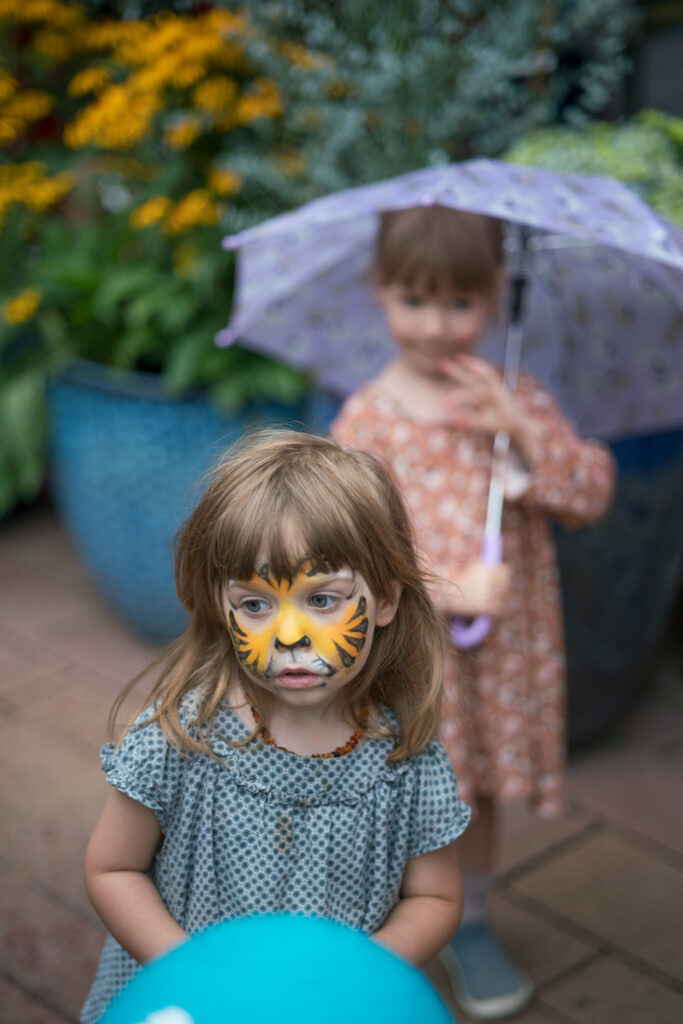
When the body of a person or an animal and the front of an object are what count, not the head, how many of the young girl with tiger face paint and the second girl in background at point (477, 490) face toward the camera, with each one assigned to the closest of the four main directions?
2

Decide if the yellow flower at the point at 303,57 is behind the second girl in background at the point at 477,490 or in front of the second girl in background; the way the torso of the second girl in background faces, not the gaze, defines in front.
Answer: behind

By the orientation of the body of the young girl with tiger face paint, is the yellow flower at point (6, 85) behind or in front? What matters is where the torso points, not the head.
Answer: behind

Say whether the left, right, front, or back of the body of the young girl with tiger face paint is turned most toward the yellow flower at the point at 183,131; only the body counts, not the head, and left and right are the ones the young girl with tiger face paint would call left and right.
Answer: back

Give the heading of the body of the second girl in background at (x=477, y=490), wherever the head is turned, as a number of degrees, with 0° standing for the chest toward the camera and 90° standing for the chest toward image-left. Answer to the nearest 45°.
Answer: approximately 0°

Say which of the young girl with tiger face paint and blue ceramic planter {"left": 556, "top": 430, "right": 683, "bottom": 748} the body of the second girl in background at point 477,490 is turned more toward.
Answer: the young girl with tiger face paint

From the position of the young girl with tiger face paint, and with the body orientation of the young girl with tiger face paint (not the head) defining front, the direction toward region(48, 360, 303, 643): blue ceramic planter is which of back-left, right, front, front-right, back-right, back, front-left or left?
back

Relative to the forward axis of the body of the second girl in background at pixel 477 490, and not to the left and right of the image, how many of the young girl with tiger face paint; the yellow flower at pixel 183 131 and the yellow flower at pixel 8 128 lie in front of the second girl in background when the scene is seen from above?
1

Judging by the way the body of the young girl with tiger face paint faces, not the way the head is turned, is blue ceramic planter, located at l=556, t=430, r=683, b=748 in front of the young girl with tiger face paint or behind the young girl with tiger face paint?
behind

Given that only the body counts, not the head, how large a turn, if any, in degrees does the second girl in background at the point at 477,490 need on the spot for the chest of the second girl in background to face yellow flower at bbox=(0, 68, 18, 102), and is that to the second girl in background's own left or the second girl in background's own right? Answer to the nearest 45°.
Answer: approximately 135° to the second girl in background's own right
